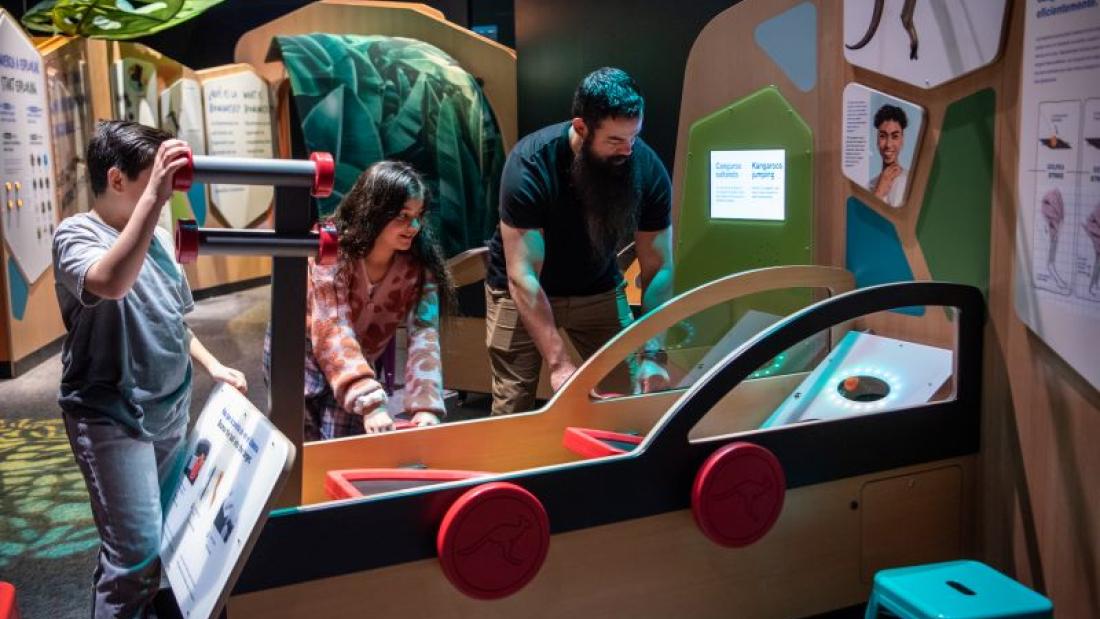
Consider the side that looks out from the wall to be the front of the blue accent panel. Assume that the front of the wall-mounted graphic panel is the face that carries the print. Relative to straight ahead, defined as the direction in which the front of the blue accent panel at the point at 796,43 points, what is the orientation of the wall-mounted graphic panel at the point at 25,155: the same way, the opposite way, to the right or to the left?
to the left

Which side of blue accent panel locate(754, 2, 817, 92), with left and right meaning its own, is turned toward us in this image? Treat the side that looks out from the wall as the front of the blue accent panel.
front

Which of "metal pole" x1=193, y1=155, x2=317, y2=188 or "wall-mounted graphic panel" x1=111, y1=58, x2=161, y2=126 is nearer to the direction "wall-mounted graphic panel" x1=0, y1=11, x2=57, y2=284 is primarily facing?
the metal pole

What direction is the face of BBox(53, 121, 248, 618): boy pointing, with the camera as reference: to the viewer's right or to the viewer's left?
to the viewer's right

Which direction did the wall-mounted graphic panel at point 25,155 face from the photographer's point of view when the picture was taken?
facing the viewer and to the right of the viewer

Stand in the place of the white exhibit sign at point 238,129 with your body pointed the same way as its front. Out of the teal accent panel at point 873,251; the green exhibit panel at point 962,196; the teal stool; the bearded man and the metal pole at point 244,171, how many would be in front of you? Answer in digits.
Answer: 5

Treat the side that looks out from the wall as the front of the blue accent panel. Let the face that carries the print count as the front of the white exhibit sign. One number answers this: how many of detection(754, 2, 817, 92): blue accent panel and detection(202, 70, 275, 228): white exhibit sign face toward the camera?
2

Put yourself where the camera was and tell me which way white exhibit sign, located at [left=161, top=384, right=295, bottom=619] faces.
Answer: facing the viewer and to the left of the viewer

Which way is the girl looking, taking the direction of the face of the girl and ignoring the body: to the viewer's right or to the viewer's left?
to the viewer's right

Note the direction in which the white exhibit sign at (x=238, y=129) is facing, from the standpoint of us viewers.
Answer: facing the viewer

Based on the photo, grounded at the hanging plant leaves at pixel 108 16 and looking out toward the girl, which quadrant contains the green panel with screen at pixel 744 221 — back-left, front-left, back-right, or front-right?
front-left
